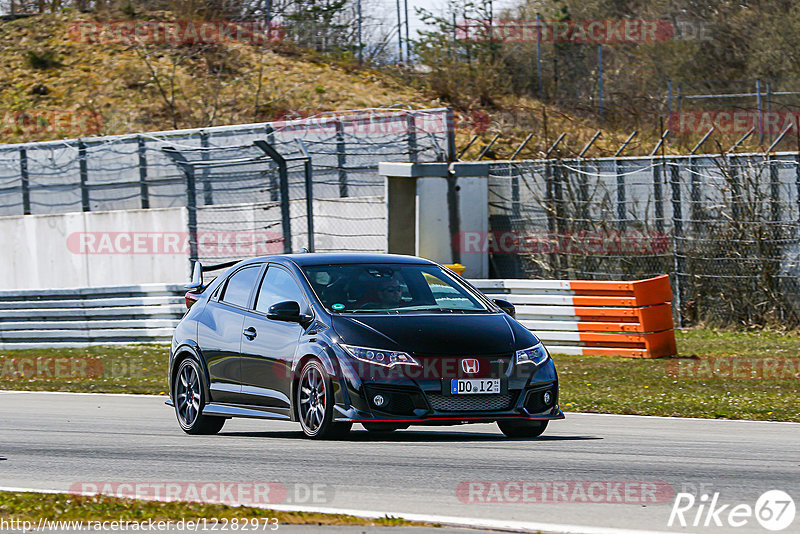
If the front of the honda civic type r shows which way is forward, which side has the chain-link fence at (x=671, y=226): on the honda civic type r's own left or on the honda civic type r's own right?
on the honda civic type r's own left

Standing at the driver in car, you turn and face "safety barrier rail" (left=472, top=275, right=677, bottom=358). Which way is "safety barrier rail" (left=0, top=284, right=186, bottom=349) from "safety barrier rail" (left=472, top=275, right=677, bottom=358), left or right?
left

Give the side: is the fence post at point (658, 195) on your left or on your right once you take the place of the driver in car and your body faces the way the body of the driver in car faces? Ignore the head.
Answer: on your left

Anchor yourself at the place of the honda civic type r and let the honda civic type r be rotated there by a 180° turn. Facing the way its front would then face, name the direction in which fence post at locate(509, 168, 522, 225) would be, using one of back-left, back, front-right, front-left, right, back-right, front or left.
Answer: front-right

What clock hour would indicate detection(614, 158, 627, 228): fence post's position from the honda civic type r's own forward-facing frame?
The fence post is roughly at 8 o'clock from the honda civic type r.

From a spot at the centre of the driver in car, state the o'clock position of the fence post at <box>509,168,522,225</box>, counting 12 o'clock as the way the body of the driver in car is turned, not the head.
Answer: The fence post is roughly at 8 o'clock from the driver in car.

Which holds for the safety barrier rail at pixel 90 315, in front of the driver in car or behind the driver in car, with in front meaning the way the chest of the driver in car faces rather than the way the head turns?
behind

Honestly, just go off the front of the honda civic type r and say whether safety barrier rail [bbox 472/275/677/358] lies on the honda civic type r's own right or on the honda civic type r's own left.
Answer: on the honda civic type r's own left

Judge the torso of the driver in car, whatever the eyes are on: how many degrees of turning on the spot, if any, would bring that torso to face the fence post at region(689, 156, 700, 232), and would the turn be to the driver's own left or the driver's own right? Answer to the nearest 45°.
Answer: approximately 90° to the driver's own left

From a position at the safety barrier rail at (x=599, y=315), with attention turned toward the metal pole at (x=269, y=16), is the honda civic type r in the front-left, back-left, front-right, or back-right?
back-left

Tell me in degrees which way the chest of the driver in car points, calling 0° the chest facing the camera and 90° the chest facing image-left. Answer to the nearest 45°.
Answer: approximately 315°

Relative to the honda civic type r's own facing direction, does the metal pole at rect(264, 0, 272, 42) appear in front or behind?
behind

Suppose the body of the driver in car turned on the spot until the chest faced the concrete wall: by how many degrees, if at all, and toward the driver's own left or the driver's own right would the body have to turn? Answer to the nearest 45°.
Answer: approximately 135° to the driver's own left
